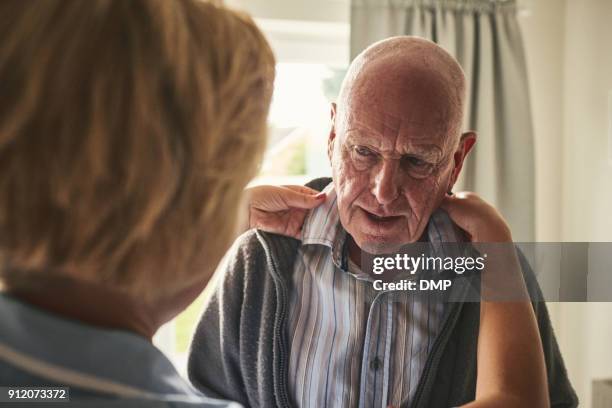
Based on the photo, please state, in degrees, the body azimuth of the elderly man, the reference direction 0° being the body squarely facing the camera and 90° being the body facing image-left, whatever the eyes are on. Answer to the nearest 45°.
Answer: approximately 0°

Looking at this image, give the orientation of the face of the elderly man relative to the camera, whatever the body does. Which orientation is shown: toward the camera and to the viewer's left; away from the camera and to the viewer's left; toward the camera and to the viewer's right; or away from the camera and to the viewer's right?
toward the camera and to the viewer's left
